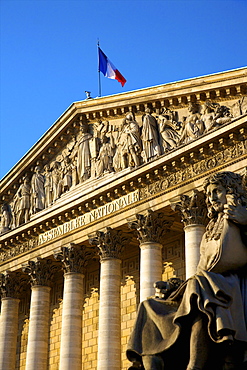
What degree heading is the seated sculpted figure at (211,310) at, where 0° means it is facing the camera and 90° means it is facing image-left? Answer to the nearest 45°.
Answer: approximately 45°

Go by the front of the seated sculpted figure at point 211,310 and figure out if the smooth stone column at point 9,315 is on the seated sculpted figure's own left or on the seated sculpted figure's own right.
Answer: on the seated sculpted figure's own right

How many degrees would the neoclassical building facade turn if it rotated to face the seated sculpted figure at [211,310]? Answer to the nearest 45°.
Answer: approximately 45° to its left

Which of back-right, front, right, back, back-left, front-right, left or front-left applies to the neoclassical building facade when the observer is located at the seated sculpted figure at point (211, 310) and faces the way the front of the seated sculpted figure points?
back-right

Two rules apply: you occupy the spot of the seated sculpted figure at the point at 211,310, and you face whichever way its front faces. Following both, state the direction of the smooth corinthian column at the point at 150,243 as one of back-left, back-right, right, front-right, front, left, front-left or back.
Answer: back-right
